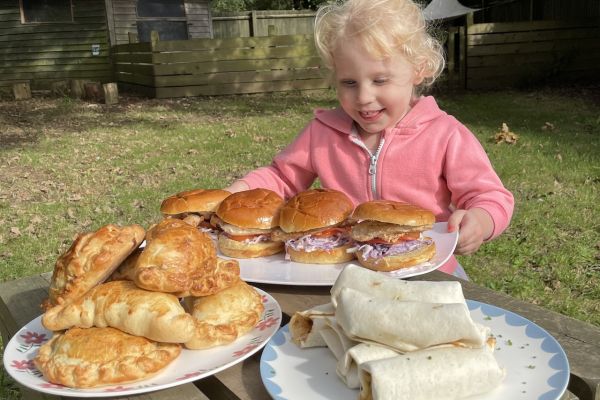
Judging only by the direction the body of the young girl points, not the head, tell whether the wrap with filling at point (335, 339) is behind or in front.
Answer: in front

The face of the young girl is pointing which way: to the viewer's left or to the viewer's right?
to the viewer's left

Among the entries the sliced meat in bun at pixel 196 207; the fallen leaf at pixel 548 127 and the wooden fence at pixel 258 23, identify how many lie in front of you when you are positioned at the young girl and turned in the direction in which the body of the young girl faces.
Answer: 1

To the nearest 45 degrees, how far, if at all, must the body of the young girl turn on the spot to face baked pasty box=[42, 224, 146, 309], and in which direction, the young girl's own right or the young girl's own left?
0° — they already face it

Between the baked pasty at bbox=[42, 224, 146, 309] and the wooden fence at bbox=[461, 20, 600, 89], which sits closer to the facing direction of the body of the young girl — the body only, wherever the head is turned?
the baked pasty

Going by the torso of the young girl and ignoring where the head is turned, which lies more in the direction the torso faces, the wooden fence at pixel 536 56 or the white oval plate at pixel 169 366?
the white oval plate

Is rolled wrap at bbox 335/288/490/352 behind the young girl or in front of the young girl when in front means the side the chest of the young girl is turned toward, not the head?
in front

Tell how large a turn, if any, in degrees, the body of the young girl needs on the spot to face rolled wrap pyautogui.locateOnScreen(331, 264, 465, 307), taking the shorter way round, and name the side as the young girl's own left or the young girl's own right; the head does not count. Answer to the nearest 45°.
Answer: approximately 45° to the young girl's own left

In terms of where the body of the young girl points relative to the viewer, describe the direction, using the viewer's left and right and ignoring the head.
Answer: facing the viewer and to the left of the viewer

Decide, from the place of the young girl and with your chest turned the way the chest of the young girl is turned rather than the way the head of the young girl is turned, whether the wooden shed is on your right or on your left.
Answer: on your right

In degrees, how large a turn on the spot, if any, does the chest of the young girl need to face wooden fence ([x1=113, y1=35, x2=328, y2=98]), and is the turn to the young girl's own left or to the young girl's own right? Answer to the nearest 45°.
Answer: approximately 135° to the young girl's own right
